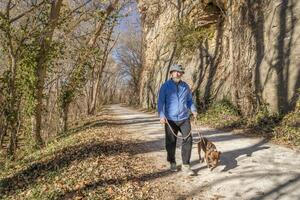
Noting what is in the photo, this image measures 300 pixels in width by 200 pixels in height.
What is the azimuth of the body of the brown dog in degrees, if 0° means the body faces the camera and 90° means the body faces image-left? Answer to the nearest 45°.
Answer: approximately 315°

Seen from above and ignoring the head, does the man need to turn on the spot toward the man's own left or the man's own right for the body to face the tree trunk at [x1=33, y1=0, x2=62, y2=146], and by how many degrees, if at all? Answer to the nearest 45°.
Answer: approximately 135° to the man's own right

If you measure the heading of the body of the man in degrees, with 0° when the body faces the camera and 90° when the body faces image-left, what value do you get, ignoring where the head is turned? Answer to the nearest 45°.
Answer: approximately 0°
